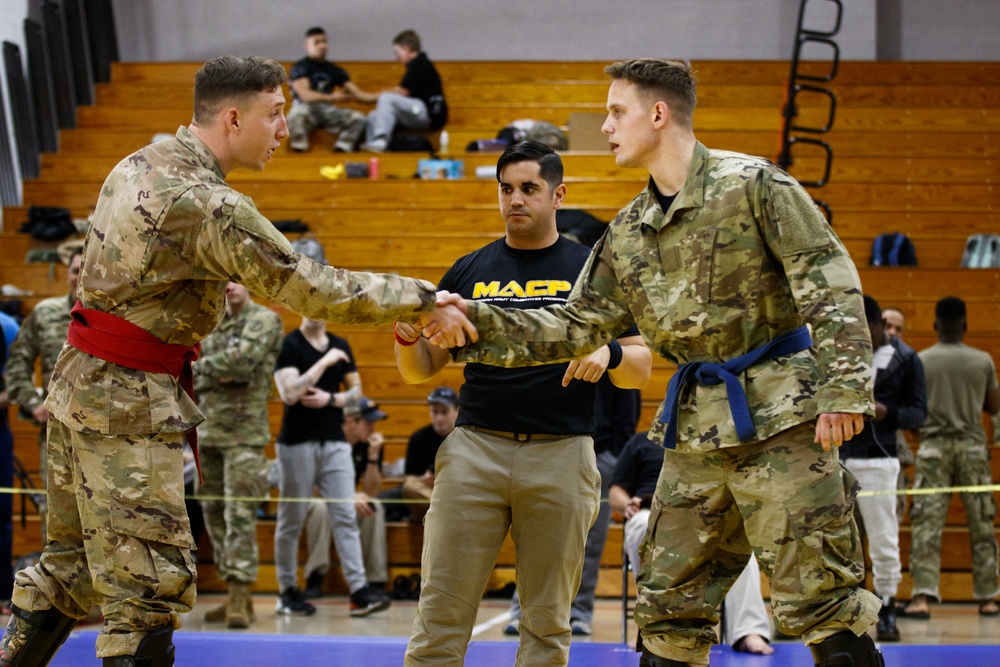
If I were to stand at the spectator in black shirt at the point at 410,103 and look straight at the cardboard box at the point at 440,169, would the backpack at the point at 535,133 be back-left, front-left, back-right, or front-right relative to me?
front-left

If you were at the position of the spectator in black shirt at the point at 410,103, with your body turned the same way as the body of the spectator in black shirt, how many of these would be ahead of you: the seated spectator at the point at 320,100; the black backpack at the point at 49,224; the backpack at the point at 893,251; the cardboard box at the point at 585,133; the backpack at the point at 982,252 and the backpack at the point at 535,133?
2

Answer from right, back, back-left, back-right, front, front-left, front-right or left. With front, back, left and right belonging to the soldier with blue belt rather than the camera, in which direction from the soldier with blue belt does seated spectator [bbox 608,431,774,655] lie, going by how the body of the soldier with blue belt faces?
back-right

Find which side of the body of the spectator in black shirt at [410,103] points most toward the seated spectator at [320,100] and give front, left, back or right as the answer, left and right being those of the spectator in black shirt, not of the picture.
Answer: front

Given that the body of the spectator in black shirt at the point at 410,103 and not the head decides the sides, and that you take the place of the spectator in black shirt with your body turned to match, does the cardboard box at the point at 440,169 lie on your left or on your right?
on your left

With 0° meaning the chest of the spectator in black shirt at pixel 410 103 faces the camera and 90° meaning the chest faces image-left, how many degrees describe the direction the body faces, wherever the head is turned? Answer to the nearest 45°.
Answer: approximately 90°

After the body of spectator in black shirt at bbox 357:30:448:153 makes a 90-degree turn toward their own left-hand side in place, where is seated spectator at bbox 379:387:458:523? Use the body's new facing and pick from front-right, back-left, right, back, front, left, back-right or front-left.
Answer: front

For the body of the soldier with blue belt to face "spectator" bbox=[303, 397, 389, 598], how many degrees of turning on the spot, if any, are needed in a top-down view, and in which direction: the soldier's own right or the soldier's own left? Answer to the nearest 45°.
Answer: approximately 90° to the soldier's own right

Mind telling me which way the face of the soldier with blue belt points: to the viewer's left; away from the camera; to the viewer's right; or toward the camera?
to the viewer's left

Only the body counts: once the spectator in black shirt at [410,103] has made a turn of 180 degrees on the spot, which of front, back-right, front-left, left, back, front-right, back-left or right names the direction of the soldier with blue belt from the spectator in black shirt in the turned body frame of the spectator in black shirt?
right

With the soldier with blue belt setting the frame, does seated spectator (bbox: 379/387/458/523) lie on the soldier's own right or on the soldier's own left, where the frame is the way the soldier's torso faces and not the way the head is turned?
on the soldier's own right

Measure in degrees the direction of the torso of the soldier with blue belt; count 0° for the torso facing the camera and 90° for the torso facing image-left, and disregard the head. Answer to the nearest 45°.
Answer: approximately 45°
